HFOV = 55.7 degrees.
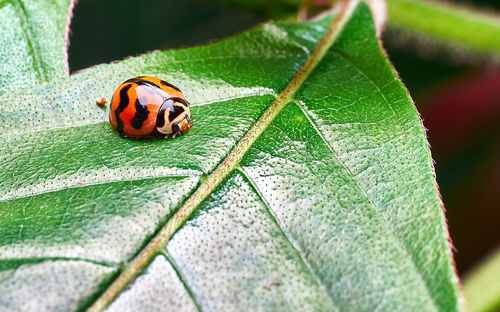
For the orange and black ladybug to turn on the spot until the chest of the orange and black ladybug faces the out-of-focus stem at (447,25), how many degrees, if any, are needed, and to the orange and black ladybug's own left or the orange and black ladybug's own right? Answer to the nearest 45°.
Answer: approximately 90° to the orange and black ladybug's own left

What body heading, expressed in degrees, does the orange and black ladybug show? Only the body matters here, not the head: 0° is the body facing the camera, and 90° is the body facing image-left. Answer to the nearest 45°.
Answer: approximately 315°
